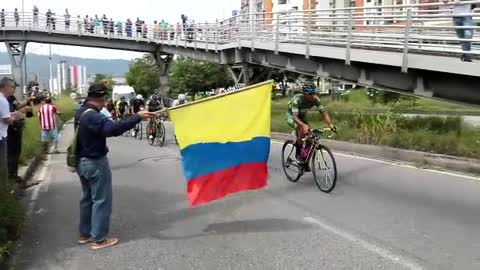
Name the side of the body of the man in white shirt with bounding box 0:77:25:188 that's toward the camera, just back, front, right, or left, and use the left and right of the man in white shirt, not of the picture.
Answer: right

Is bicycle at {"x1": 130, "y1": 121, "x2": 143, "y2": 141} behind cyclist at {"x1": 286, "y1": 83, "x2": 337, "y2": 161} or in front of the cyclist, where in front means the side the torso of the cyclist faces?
behind

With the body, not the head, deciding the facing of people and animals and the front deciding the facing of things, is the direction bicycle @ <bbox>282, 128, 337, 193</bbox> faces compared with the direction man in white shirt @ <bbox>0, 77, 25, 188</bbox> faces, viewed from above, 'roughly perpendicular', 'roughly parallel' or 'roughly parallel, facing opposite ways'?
roughly perpendicular

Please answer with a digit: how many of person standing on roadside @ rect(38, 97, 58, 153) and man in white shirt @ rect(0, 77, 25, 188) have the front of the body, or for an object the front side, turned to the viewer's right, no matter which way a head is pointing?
1

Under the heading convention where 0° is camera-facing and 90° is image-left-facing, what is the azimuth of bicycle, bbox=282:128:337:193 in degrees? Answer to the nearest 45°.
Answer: approximately 315°
